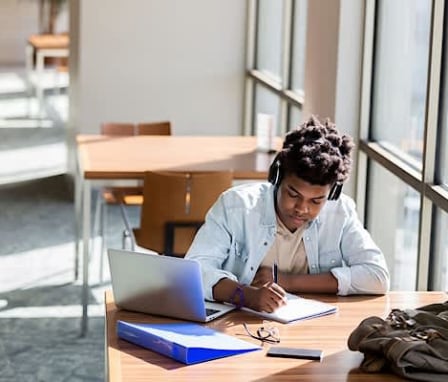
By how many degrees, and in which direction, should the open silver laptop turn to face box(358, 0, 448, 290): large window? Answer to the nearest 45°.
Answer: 0° — it already faces it

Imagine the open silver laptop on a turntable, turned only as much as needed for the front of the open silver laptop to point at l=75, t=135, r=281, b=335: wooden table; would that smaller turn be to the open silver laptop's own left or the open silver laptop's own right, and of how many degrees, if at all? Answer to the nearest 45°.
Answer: approximately 45° to the open silver laptop's own left

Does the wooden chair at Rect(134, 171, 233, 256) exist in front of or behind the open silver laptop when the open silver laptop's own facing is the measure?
in front

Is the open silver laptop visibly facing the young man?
yes

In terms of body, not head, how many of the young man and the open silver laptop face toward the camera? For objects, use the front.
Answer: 1

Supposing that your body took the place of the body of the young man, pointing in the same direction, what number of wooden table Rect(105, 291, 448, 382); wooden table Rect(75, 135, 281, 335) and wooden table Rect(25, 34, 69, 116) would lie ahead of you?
1

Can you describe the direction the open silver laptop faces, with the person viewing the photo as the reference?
facing away from the viewer and to the right of the viewer

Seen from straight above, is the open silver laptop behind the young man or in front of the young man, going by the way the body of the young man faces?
in front

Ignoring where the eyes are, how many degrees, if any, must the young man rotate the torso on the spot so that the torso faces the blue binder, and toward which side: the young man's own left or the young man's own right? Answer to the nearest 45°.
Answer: approximately 45° to the young man's own right

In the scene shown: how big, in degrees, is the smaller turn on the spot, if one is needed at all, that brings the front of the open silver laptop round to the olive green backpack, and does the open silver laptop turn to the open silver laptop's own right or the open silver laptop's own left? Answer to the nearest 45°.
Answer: approximately 90° to the open silver laptop's own right
